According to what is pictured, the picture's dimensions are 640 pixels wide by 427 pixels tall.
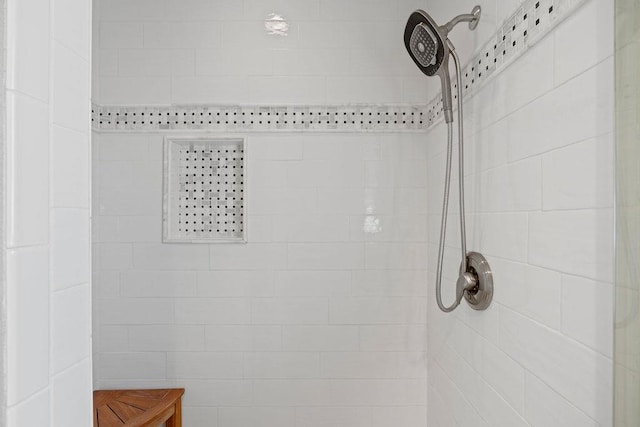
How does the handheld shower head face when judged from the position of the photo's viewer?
facing the viewer and to the left of the viewer
